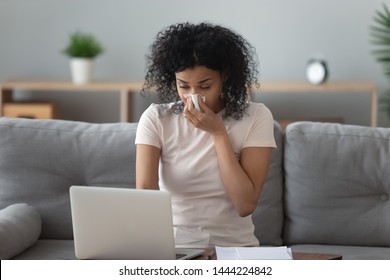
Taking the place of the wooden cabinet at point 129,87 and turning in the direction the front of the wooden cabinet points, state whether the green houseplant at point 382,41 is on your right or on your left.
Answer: on your left

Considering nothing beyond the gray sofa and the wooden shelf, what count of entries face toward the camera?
2

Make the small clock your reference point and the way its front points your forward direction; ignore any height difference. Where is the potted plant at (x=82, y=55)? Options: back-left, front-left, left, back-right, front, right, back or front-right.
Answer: front-right

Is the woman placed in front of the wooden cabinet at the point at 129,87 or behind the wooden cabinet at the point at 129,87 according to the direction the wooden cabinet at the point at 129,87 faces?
in front

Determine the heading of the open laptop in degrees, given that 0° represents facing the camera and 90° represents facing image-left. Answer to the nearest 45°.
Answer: approximately 225°

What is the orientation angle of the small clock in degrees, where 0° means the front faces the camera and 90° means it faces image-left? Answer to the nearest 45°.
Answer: approximately 45°

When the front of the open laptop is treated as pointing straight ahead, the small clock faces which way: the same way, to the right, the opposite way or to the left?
the opposite way

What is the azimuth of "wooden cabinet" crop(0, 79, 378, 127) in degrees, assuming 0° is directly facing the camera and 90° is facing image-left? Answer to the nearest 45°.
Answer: approximately 0°

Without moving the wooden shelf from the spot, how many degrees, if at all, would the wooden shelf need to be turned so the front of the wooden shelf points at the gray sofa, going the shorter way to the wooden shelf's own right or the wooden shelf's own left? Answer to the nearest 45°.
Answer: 0° — it already faces it

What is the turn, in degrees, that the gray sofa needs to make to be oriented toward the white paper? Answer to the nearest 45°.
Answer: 0° — it already faces it
